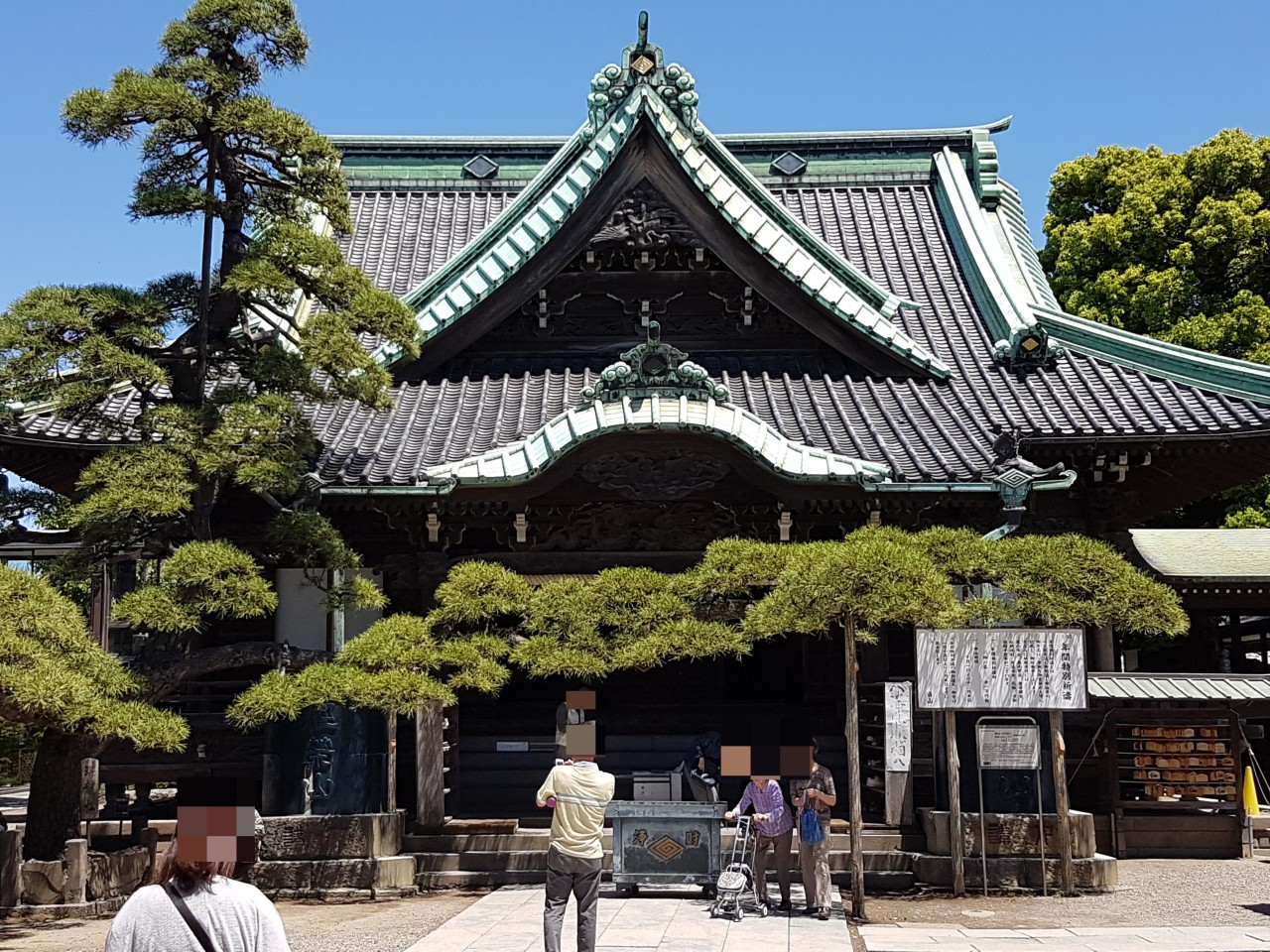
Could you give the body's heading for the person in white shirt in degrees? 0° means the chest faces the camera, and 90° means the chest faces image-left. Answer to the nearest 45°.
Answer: approximately 180°

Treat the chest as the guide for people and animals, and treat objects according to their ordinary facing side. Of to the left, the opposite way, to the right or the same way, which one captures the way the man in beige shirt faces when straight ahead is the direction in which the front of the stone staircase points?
the opposite way

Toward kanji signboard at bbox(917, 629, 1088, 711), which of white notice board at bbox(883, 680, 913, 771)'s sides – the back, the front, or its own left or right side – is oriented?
left

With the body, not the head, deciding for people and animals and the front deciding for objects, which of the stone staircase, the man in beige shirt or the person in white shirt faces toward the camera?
the stone staircase

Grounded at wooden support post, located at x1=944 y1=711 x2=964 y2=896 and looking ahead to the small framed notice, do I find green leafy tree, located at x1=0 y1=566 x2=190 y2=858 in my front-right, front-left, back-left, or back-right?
back-left

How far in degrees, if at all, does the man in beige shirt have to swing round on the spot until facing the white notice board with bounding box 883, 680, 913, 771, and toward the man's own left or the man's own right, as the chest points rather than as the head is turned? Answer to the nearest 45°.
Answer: approximately 45° to the man's own right

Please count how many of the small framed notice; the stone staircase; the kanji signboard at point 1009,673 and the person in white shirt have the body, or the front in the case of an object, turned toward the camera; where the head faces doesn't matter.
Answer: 3

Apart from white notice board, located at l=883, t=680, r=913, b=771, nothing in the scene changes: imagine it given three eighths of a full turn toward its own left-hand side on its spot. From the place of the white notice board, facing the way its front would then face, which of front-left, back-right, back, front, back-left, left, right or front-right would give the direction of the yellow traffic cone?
front

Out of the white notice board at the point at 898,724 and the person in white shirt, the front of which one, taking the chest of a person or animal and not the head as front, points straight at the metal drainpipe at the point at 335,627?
the person in white shirt

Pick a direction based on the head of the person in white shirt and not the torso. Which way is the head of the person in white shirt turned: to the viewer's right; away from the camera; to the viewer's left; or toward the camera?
away from the camera

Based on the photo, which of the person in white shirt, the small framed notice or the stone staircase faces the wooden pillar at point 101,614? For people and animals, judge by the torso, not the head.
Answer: the person in white shirt

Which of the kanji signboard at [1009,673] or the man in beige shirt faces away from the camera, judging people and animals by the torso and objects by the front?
the man in beige shirt

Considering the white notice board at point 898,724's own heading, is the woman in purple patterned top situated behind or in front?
in front

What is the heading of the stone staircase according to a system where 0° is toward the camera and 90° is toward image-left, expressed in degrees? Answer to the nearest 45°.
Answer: approximately 0°

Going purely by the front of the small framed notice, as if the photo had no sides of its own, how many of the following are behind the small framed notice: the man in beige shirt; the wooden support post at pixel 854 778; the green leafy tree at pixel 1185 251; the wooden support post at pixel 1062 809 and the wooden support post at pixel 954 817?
1

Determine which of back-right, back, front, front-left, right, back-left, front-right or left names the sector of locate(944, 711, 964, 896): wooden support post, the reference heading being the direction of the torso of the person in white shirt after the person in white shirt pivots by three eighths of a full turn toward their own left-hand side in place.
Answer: back
